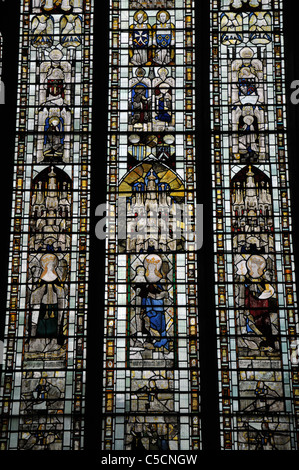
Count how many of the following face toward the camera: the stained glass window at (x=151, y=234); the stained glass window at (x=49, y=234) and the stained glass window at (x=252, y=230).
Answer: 3

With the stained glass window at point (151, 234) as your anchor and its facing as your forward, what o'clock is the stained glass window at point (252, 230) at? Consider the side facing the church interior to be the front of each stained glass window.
the stained glass window at point (252, 230) is roughly at 9 o'clock from the stained glass window at point (151, 234).

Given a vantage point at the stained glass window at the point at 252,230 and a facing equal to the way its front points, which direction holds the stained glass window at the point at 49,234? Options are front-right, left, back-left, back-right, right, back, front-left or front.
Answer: right

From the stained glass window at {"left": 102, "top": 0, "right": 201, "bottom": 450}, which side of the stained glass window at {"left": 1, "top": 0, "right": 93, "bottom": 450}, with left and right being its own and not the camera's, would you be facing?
left

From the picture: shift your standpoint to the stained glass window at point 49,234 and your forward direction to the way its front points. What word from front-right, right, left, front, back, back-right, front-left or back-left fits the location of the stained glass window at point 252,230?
left

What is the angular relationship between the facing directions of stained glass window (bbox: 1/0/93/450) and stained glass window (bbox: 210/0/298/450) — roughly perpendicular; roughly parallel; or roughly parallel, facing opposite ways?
roughly parallel

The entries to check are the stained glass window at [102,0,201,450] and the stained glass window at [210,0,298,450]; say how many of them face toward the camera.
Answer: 2

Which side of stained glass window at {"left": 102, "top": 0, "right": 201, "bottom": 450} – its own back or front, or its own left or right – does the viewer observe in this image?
front

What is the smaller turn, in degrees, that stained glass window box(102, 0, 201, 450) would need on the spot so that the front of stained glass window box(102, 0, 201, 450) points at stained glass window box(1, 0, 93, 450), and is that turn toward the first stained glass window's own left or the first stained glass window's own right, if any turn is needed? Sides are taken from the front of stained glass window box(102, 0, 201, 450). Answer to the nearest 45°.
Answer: approximately 90° to the first stained glass window's own right

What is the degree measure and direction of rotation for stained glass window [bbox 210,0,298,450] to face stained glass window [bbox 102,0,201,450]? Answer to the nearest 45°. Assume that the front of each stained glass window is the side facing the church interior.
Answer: approximately 90° to its right

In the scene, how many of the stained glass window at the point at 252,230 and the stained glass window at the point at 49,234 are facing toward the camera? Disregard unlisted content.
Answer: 2

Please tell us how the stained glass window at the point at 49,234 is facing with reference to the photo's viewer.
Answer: facing the viewer
